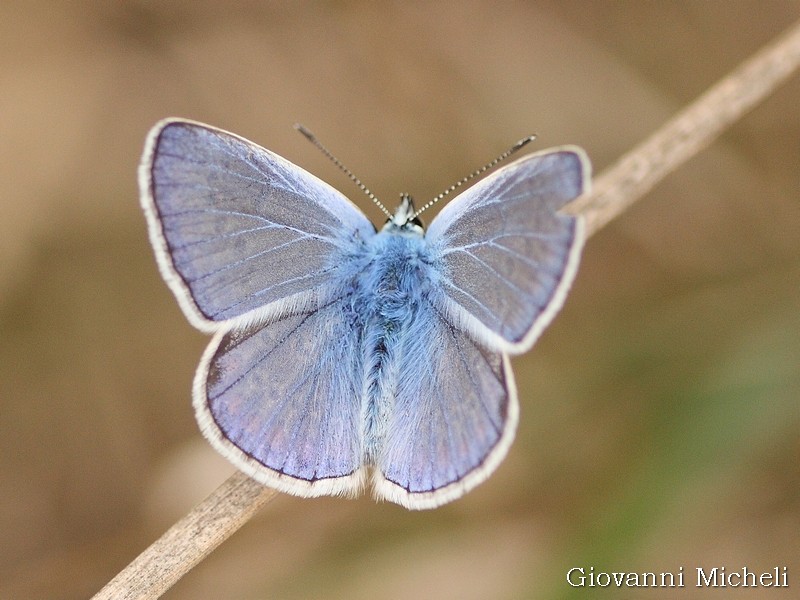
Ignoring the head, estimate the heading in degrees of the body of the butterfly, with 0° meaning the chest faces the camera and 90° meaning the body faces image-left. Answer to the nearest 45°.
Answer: approximately 180°
